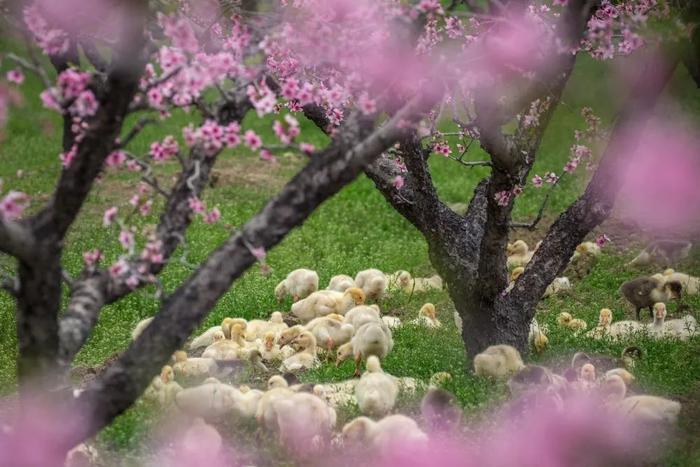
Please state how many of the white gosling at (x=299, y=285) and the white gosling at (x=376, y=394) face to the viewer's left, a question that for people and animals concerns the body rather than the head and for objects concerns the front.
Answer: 1

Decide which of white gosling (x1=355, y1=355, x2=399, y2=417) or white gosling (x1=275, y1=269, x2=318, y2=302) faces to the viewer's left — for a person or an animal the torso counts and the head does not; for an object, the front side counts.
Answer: white gosling (x1=275, y1=269, x2=318, y2=302)

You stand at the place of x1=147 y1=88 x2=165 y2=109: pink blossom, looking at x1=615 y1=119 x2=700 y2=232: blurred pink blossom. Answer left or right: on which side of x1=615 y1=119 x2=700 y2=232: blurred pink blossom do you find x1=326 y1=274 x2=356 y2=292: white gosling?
left

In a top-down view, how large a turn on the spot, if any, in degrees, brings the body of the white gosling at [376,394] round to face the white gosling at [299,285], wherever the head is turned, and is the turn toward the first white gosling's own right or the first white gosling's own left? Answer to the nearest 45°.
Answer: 0° — it already faces it

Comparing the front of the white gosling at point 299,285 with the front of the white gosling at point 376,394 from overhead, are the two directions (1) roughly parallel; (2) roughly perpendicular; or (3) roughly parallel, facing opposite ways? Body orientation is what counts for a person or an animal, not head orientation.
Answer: roughly perpendicular

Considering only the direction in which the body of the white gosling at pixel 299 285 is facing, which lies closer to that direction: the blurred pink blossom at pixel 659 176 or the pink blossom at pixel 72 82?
the pink blossom

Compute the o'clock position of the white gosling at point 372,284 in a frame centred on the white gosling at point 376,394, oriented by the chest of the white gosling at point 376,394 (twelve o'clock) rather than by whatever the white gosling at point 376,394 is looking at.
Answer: the white gosling at point 372,284 is roughly at 12 o'clock from the white gosling at point 376,394.

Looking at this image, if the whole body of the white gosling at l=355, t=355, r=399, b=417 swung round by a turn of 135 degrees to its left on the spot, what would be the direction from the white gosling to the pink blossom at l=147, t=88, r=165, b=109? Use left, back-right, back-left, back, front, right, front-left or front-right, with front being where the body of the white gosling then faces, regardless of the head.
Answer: front

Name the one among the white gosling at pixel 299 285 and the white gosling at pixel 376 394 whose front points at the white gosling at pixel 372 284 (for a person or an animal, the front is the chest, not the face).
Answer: the white gosling at pixel 376 394

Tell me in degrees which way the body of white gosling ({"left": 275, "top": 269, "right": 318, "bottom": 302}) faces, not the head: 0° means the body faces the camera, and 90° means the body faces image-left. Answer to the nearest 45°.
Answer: approximately 90°

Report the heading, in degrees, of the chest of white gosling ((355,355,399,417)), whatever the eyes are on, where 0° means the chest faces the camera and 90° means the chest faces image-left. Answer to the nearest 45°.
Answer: approximately 180°

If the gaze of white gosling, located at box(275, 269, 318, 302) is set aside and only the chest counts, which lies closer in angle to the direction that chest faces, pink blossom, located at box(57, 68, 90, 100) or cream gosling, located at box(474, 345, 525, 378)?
the pink blossom

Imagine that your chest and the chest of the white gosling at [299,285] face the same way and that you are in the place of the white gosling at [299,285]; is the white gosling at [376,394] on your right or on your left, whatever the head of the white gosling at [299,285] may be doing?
on your left
